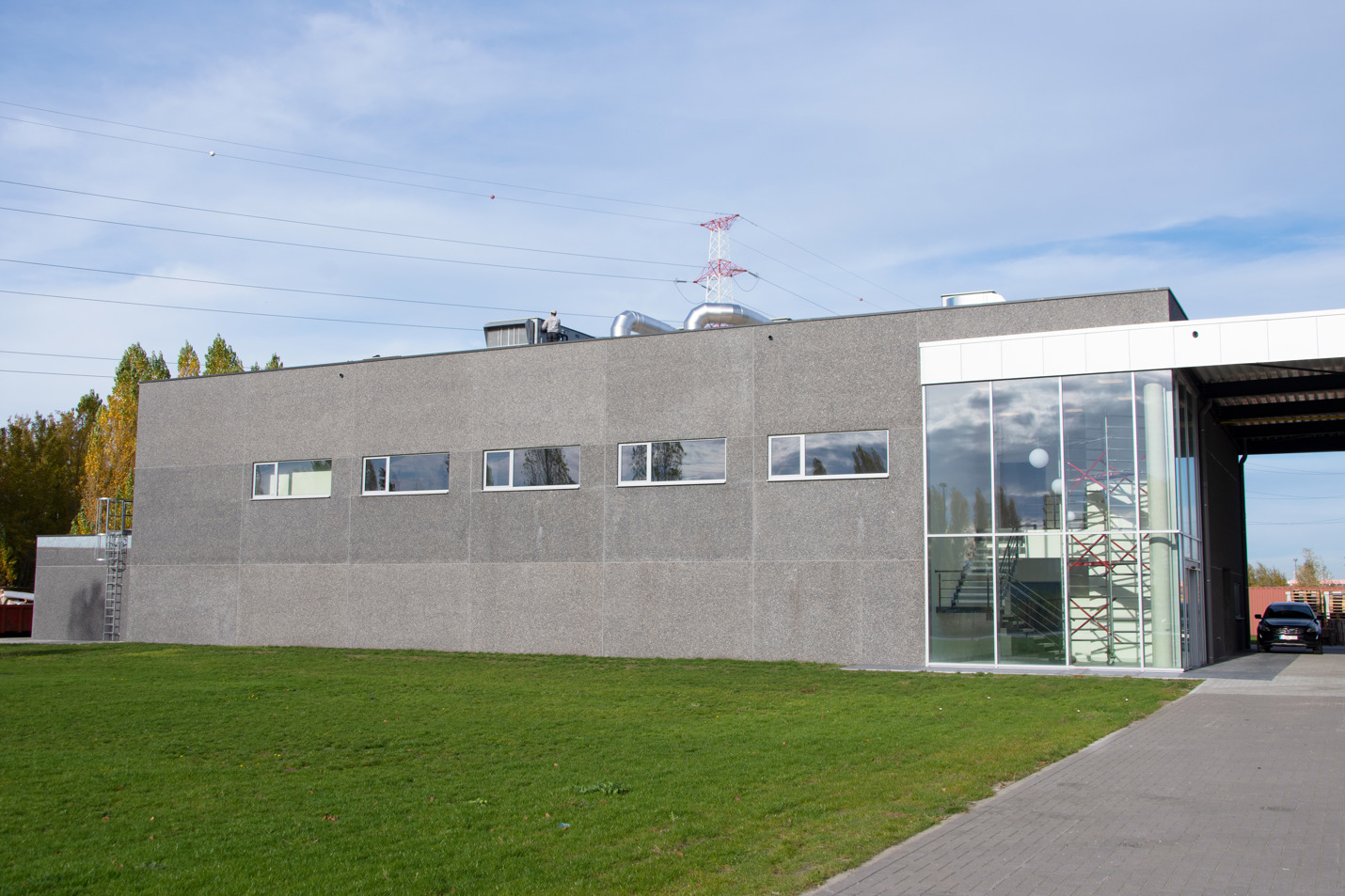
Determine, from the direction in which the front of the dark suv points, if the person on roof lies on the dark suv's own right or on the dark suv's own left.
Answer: on the dark suv's own right

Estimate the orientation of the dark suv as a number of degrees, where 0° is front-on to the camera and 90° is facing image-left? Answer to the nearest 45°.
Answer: approximately 0°
